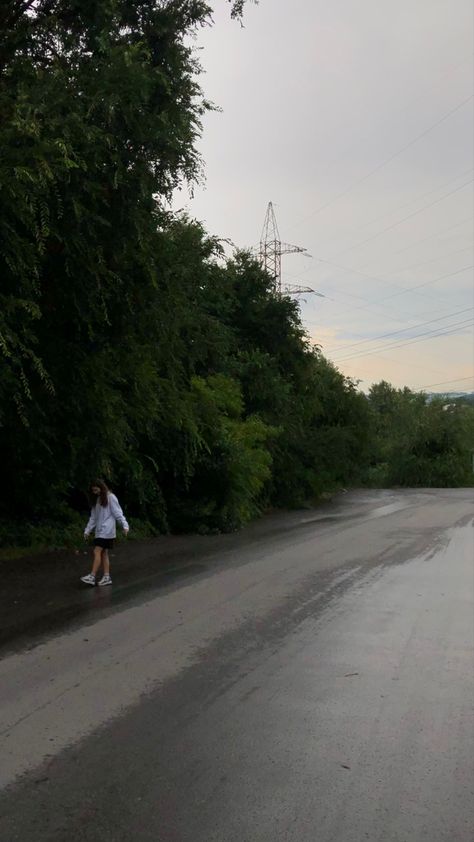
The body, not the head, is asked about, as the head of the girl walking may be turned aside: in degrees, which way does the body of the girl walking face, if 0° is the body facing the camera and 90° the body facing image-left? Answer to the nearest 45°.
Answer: approximately 45°
